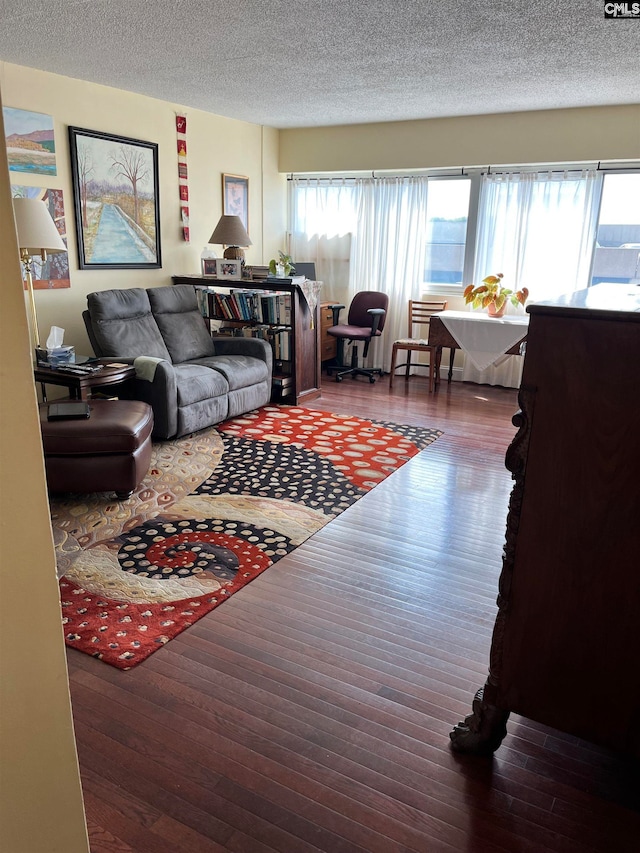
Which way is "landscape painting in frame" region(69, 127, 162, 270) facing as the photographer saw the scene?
facing the viewer and to the right of the viewer

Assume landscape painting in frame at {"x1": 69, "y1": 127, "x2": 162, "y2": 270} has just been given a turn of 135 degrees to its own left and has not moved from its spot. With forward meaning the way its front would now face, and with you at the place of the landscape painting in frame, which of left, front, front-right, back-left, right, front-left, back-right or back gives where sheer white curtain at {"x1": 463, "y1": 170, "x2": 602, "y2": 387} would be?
right

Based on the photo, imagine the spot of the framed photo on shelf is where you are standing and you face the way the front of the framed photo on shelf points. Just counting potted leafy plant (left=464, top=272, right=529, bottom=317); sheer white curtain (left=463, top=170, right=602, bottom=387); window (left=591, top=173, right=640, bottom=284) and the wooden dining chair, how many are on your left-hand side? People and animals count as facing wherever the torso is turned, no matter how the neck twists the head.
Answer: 4

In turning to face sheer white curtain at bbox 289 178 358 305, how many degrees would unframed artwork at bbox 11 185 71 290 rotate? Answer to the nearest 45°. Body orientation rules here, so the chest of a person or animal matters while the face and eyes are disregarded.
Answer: approximately 90° to its left

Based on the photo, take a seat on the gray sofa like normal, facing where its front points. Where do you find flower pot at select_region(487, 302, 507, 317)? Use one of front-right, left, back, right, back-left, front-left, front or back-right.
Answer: front-left

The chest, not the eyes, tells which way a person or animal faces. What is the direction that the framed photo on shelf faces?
toward the camera

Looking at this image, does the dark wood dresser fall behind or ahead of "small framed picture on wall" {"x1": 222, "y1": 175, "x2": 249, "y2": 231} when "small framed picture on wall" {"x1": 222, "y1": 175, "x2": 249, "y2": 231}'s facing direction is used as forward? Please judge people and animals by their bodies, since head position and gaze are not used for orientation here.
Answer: ahead
